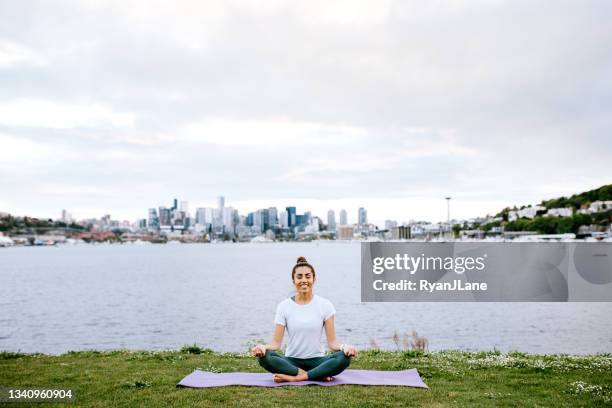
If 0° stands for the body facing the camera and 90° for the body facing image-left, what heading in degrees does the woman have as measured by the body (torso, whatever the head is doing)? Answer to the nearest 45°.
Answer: approximately 0°
